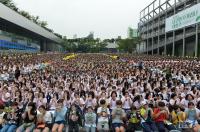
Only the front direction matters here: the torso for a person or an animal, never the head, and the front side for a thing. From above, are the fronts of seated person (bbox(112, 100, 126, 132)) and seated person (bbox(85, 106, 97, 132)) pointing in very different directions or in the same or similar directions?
same or similar directions

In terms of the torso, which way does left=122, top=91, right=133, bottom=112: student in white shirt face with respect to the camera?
toward the camera

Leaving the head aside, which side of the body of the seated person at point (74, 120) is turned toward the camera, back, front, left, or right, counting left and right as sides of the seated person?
front

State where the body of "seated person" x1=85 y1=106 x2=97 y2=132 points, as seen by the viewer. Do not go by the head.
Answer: toward the camera

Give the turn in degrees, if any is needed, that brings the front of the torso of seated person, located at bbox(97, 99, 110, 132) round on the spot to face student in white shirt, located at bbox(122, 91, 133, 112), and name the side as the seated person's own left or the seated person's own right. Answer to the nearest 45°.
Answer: approximately 135° to the seated person's own left

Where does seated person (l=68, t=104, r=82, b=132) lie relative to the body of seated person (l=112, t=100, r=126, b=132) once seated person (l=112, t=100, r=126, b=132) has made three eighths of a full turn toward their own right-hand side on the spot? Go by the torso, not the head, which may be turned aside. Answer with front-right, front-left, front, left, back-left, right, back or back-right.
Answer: front-left

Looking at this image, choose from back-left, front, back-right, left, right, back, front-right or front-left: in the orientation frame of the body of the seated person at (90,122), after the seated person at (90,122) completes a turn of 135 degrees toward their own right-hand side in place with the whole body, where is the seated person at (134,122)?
back-right

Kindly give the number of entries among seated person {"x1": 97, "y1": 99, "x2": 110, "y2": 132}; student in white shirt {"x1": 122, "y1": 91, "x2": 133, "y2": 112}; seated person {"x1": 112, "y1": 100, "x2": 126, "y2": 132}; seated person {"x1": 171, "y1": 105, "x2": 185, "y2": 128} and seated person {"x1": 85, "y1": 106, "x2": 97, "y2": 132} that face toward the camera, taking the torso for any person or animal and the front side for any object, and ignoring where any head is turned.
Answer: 5

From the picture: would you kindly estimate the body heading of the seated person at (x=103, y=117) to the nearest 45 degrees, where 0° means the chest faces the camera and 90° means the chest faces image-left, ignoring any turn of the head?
approximately 0°

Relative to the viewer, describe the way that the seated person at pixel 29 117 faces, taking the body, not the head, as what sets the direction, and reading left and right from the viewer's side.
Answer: facing the viewer and to the left of the viewer

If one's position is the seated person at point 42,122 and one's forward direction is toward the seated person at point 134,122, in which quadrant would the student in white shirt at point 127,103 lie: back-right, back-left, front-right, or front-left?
front-left

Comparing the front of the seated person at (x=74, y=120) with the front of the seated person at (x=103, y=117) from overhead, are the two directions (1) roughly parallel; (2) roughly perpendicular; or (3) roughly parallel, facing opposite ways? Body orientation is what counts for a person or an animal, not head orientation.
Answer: roughly parallel

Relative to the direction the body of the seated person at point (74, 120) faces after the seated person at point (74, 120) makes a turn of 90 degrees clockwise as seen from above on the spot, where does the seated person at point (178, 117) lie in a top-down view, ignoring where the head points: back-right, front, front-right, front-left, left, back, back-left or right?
back

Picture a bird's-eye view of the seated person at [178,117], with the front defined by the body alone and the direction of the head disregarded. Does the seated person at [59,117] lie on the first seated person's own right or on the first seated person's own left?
on the first seated person's own right
